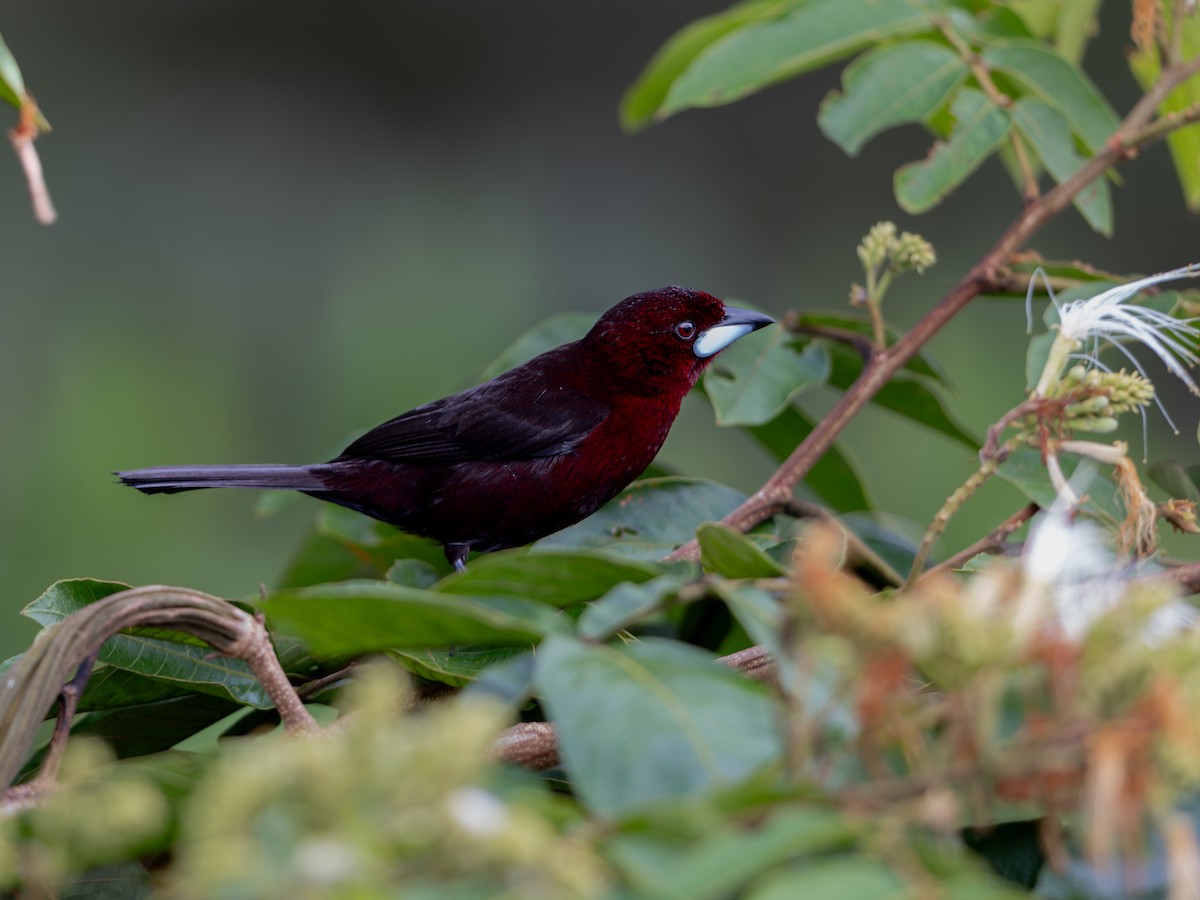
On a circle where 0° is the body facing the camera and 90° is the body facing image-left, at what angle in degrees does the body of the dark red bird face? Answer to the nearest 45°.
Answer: approximately 270°

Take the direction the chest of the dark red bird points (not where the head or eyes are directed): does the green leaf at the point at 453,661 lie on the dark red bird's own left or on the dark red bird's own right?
on the dark red bird's own right

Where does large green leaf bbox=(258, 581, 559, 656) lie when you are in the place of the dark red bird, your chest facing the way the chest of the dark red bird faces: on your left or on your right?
on your right
